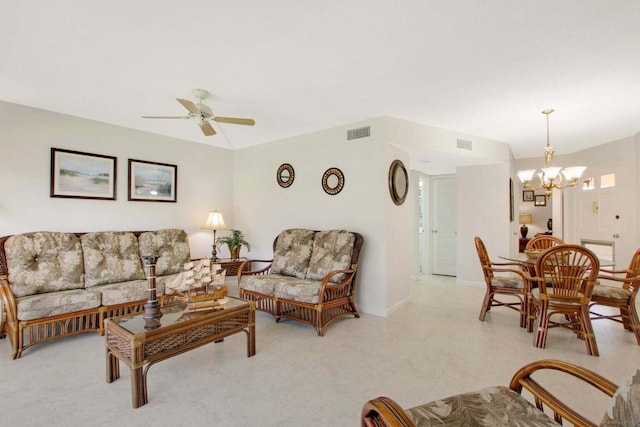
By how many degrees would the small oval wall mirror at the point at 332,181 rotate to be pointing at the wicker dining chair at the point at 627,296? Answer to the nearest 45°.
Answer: approximately 135° to its left

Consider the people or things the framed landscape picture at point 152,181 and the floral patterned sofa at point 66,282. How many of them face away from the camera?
0

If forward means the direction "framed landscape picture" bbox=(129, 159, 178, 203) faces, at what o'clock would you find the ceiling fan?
The ceiling fan is roughly at 1 o'clock from the framed landscape picture.

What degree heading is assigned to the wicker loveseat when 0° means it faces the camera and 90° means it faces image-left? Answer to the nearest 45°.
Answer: approximately 45°

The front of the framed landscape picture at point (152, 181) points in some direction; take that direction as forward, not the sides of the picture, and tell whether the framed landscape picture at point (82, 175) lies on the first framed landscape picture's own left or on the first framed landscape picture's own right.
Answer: on the first framed landscape picture's own right

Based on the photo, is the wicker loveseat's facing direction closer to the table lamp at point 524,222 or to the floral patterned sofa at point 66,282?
the floral patterned sofa

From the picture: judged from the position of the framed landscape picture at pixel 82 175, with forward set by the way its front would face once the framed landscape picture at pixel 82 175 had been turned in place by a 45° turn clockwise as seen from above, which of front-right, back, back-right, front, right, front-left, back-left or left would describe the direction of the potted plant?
left

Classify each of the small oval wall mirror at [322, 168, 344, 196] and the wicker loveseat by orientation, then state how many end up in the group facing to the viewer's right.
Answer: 0

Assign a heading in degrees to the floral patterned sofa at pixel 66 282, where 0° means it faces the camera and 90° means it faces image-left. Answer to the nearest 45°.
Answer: approximately 315°
